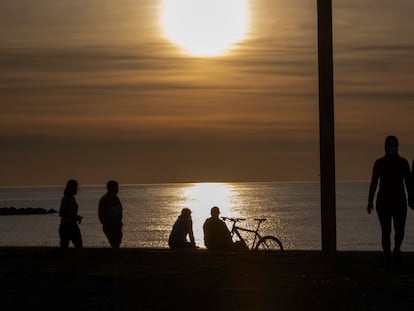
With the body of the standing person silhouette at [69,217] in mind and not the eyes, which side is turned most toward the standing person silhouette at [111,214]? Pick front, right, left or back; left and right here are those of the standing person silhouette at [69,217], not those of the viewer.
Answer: front

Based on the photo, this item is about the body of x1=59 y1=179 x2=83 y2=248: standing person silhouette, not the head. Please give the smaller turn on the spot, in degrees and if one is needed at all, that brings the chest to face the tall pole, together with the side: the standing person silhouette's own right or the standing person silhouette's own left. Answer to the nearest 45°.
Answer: approximately 45° to the standing person silhouette's own right

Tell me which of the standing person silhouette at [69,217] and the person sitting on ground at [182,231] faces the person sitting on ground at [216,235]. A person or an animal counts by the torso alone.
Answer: the standing person silhouette

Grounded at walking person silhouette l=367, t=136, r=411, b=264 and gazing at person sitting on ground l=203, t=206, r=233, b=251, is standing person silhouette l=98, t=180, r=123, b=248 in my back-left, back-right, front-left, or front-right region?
front-left

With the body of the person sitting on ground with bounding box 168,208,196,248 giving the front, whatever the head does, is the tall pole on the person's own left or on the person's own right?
on the person's own right

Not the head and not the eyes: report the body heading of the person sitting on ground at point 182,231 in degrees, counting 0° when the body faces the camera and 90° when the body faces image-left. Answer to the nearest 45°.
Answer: approximately 225°

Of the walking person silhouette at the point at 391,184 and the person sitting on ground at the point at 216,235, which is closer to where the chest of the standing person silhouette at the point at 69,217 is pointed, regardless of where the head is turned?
the person sitting on ground

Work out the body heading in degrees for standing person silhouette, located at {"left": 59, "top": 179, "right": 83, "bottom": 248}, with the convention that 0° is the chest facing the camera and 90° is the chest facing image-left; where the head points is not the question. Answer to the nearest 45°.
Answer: approximately 270°

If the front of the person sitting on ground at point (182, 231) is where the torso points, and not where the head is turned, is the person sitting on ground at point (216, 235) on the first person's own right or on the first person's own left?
on the first person's own right

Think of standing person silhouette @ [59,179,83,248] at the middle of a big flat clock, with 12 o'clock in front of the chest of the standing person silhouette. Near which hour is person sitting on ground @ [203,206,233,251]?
The person sitting on ground is roughly at 12 o'clock from the standing person silhouette.

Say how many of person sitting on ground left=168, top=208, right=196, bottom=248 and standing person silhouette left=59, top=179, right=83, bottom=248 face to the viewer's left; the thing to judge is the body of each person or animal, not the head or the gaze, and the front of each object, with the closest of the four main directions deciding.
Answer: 0
